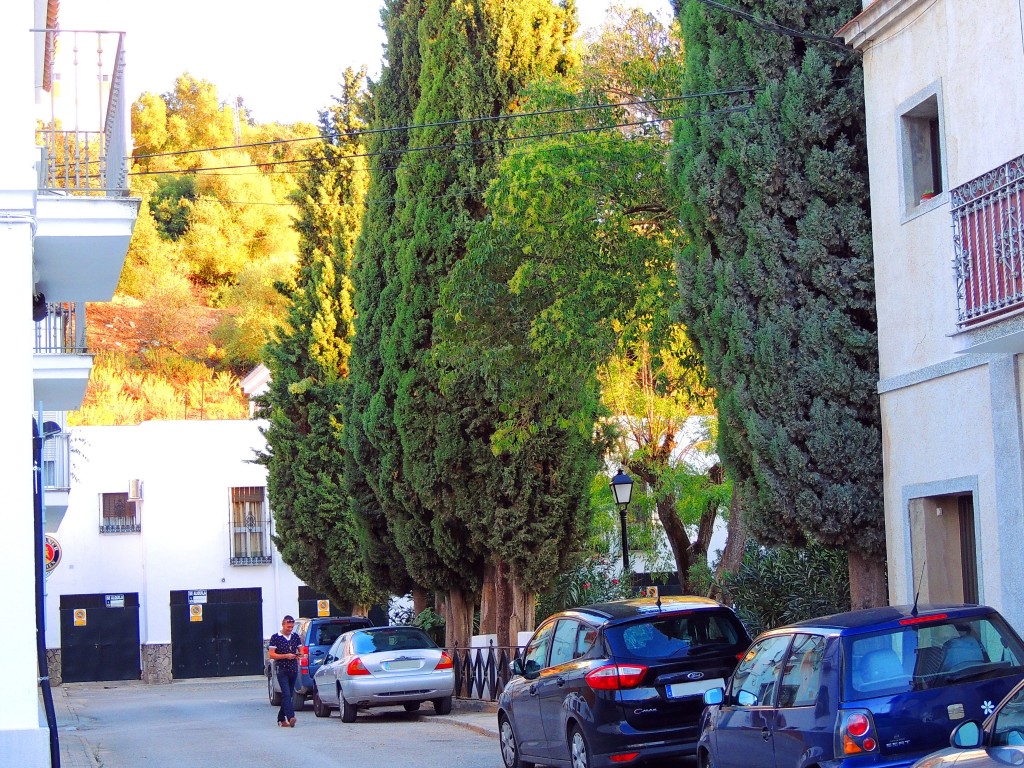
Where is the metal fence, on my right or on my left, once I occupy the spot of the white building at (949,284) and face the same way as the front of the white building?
on my right

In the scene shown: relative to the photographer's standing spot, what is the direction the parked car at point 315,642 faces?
facing away from the viewer

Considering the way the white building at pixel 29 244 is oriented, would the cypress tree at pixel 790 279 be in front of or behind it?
in front

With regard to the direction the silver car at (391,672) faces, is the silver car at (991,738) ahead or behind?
behind

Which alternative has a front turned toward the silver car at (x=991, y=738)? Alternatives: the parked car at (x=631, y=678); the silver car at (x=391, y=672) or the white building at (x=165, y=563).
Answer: the white building

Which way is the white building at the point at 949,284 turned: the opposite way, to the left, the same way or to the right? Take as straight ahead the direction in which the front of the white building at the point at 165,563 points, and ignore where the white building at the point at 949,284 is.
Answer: to the right

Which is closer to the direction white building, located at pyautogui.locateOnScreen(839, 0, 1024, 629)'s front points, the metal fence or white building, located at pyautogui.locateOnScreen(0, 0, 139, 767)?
the white building

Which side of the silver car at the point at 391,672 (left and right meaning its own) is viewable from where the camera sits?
back

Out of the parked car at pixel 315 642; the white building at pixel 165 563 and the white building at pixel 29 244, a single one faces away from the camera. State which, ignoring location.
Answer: the parked car

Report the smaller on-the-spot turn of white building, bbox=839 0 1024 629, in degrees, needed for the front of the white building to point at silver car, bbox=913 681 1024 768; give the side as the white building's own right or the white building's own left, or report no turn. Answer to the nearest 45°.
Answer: approximately 45° to the white building's own left

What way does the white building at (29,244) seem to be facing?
to the viewer's right

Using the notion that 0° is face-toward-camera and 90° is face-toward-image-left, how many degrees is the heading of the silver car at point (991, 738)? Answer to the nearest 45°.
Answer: approximately 135°

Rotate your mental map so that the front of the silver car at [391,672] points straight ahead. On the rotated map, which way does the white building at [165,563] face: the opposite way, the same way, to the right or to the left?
the opposite way

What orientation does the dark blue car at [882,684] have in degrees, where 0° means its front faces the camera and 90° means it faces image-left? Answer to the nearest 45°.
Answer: approximately 135°
